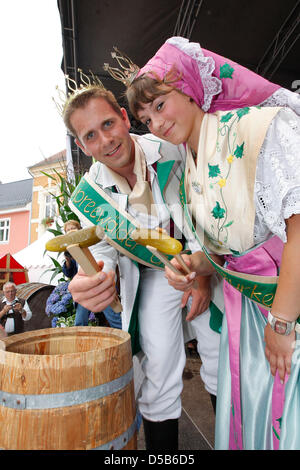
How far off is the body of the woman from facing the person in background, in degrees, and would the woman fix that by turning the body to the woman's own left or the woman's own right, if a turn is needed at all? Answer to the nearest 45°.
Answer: approximately 90° to the woman's own right

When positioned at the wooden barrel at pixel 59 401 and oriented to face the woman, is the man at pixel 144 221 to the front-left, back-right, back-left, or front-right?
front-left

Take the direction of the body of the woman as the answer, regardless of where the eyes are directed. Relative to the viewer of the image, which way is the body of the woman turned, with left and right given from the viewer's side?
facing the viewer and to the left of the viewer

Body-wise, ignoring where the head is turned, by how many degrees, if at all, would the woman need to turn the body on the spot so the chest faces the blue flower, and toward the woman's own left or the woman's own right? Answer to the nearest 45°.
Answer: approximately 90° to the woman's own right

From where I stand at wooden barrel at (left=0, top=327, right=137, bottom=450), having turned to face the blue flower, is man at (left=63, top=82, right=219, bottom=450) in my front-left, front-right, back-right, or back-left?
front-right

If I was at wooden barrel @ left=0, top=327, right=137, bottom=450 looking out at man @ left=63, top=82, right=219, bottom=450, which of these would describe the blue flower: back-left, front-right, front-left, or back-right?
front-left
